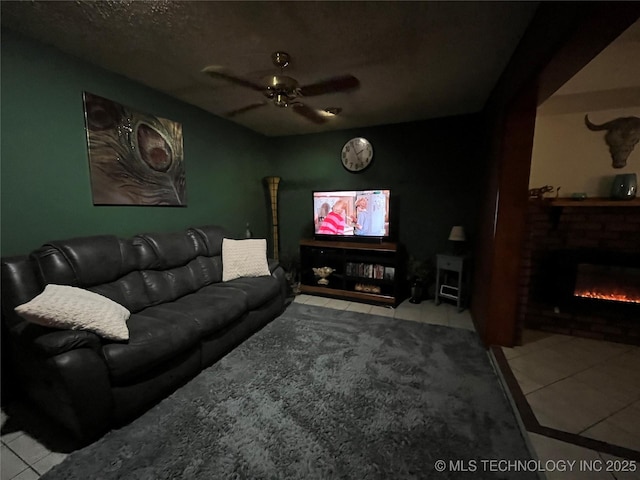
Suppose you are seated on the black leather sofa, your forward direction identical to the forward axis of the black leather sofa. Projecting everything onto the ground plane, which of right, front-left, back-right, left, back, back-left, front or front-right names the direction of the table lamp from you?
front-left

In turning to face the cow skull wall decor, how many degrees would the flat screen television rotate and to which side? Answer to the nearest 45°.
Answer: approximately 90° to its left

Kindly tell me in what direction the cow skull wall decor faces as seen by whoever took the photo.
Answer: facing the viewer

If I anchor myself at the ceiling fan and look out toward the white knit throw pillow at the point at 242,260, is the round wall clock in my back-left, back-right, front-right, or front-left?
front-right

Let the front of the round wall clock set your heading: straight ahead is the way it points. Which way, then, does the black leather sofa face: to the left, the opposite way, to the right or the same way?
to the left

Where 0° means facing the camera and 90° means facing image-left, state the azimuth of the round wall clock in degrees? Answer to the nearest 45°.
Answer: approximately 0°

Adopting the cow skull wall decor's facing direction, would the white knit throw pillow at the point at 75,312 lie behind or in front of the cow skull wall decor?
in front

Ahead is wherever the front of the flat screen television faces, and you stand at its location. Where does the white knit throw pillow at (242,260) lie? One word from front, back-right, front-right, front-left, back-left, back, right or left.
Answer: front-right

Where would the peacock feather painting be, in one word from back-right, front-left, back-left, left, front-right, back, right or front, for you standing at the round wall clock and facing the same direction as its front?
front-right

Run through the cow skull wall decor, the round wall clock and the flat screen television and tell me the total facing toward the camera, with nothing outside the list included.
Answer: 3

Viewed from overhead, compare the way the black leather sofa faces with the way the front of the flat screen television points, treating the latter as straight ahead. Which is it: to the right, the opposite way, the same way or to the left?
to the left

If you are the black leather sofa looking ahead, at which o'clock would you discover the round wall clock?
The round wall clock is roughly at 10 o'clock from the black leather sofa.

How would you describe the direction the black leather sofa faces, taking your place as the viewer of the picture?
facing the viewer and to the right of the viewer

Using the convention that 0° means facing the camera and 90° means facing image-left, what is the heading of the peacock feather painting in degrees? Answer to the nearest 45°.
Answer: approximately 315°

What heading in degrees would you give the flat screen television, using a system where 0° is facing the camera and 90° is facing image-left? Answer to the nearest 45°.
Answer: approximately 0°

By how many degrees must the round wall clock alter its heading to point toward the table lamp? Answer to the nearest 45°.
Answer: approximately 45° to its left

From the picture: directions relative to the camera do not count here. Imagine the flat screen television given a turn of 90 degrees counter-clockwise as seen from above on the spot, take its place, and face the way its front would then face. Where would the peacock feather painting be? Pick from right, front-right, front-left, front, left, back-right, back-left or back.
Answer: back-right

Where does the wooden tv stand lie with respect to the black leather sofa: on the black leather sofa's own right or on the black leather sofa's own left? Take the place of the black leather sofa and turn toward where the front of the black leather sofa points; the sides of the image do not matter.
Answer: on the black leather sofa's own left

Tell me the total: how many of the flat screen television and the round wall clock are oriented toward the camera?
2
